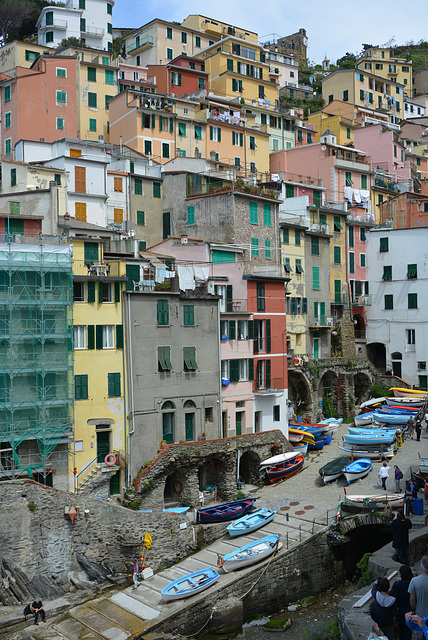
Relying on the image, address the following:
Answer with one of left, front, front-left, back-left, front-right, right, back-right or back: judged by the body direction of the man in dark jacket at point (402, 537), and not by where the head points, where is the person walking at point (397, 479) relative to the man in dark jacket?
front

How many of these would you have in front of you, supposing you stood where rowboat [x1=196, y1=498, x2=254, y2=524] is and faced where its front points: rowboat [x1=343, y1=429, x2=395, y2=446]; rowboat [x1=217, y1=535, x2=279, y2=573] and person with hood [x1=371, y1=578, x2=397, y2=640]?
1

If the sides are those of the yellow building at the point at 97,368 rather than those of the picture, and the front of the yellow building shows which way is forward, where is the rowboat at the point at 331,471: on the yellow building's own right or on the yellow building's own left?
on the yellow building's own left

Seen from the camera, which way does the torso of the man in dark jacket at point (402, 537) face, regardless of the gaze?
away from the camera

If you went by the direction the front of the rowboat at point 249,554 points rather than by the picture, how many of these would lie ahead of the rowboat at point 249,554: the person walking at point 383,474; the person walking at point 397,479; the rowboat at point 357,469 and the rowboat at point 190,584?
3

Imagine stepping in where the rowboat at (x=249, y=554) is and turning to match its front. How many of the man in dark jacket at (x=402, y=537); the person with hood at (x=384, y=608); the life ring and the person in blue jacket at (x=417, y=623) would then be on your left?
1

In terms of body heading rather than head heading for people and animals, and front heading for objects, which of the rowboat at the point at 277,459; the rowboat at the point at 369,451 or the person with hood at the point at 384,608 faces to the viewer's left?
the rowboat at the point at 369,451

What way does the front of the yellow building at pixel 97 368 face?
toward the camera

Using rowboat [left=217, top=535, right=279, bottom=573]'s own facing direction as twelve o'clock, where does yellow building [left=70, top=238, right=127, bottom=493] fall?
The yellow building is roughly at 9 o'clock from the rowboat.

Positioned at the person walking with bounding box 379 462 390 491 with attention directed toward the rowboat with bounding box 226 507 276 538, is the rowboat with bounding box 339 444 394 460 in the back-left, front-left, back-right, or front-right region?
back-right

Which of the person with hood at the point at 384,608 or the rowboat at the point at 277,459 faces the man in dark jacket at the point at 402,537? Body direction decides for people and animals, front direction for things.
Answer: the person with hood

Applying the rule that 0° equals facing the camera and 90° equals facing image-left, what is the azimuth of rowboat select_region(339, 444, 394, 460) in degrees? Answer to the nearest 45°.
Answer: approximately 90°

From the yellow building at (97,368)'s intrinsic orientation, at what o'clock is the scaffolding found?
The scaffolding is roughly at 2 o'clock from the yellow building.
